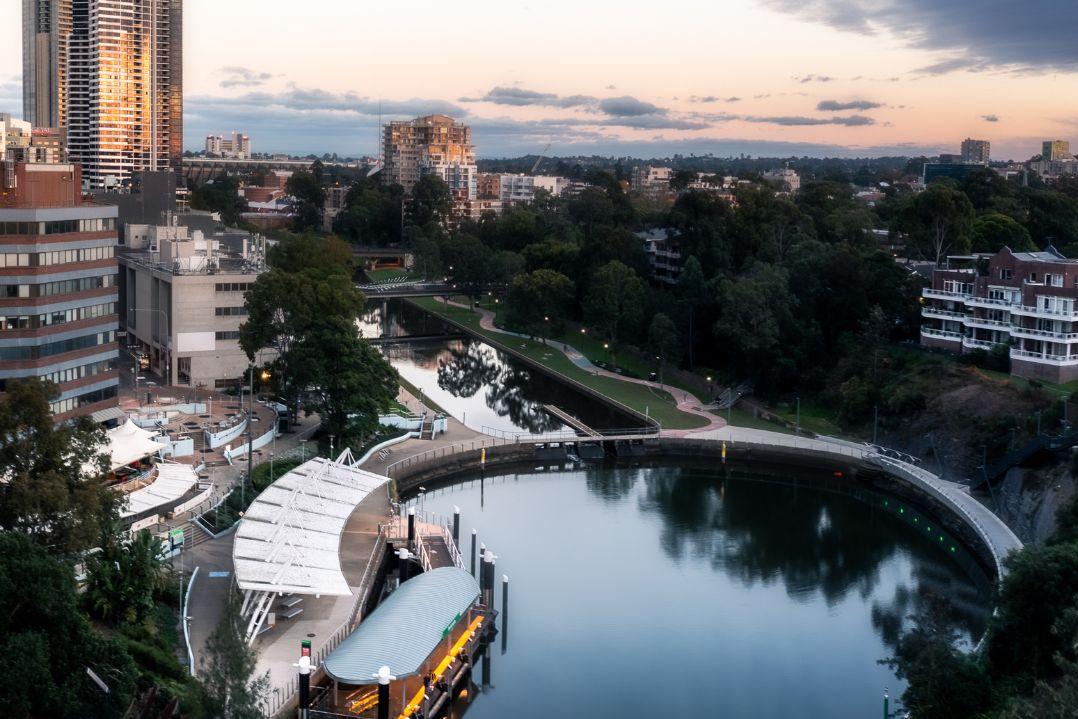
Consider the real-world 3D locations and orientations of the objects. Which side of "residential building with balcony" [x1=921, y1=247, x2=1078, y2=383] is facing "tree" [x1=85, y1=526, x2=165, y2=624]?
front

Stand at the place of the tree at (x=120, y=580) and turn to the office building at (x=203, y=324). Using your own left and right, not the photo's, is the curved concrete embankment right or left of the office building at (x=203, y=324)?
right

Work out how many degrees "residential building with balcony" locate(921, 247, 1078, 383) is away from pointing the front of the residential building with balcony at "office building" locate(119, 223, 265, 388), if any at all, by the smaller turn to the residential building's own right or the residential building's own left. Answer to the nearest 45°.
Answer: approximately 45° to the residential building's own right

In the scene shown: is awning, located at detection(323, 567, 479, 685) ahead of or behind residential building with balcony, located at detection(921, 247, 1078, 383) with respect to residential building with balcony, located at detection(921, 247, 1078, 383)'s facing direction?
ahead

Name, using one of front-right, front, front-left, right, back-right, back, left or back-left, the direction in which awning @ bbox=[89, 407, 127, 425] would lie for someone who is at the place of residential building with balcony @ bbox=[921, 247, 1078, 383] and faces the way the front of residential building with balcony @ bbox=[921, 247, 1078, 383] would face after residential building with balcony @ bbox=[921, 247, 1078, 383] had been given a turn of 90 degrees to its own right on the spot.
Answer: left

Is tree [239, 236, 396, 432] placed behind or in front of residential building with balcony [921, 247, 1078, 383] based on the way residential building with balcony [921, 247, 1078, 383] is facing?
in front

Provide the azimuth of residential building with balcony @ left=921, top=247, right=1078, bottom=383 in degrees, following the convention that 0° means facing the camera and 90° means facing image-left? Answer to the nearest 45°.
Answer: approximately 45°

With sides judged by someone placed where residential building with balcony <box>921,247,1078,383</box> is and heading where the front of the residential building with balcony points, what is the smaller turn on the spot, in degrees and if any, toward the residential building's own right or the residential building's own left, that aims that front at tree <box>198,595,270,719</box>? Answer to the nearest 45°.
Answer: approximately 45° to the residential building's own left

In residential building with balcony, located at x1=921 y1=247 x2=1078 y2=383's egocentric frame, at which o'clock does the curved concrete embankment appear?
The curved concrete embankment is roughly at 12 o'clock from the residential building with balcony.
